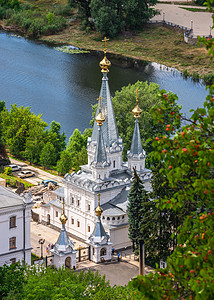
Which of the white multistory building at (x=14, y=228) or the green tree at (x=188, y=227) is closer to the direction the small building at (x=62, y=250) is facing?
the green tree

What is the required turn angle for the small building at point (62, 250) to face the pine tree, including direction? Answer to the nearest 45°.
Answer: approximately 45° to its left

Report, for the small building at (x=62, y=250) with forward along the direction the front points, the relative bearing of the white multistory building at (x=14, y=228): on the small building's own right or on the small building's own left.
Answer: on the small building's own right
